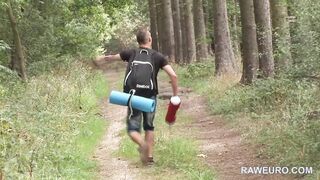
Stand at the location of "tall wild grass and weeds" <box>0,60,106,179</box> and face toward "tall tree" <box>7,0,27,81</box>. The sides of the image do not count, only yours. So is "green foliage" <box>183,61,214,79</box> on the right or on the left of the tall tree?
right

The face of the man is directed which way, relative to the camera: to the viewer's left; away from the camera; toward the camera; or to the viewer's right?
away from the camera

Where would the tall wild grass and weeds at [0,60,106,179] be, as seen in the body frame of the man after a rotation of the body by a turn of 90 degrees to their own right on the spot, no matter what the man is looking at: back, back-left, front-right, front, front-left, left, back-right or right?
back

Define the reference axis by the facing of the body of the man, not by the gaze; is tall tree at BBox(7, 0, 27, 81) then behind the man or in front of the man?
in front

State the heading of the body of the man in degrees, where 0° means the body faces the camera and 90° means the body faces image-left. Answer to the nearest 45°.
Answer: approximately 180°
